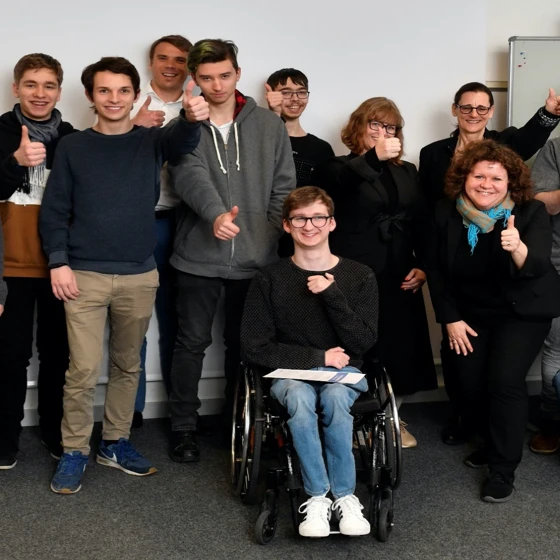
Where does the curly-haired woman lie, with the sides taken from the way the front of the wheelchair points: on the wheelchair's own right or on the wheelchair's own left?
on the wheelchair's own left

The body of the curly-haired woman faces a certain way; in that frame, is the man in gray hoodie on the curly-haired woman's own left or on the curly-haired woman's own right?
on the curly-haired woman's own right

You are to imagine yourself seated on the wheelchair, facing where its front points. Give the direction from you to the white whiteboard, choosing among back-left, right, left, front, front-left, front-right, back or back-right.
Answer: back-left

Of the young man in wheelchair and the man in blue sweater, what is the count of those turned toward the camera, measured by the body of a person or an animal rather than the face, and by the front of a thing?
2

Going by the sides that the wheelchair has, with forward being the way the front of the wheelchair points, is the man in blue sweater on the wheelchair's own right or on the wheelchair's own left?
on the wheelchair's own right

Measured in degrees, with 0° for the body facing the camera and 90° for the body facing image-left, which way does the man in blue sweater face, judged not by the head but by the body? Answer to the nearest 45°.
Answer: approximately 0°
